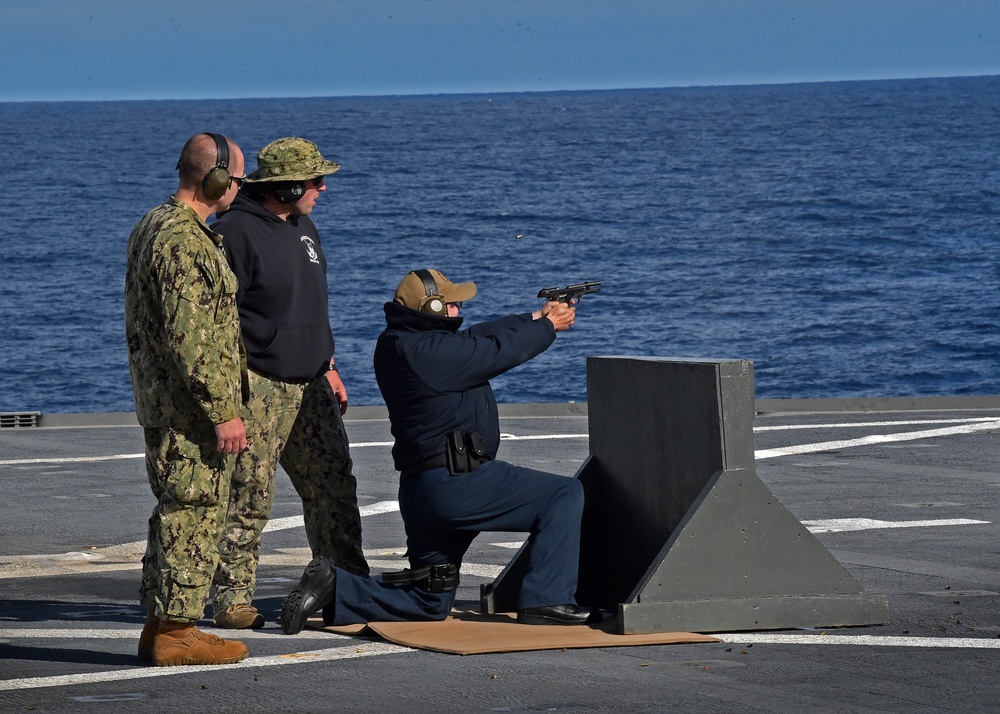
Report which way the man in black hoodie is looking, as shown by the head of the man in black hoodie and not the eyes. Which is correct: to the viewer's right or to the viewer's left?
to the viewer's right

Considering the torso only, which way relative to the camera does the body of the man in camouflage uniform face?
to the viewer's right

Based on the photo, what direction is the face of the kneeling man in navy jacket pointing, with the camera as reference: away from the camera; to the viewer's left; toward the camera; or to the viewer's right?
to the viewer's right

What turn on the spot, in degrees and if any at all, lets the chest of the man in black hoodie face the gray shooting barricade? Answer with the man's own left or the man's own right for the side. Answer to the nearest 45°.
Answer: approximately 45° to the man's own left

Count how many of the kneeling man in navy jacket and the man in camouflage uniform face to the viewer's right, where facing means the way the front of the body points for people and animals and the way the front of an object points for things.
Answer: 2

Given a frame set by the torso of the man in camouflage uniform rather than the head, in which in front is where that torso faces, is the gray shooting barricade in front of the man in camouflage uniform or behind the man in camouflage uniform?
in front

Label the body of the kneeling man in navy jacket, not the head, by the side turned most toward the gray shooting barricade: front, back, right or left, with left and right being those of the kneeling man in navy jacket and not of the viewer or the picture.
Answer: front

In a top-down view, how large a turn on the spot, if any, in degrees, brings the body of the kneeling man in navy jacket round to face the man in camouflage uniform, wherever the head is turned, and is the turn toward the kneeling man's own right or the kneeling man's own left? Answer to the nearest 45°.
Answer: approximately 135° to the kneeling man's own right

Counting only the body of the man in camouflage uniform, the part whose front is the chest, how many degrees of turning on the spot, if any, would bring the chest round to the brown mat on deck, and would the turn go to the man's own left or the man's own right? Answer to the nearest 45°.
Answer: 0° — they already face it

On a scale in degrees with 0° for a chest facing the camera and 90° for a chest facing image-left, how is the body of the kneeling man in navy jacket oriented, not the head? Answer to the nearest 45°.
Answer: approximately 270°

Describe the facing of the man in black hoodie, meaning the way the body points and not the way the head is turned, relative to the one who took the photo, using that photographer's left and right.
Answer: facing the viewer and to the right of the viewer

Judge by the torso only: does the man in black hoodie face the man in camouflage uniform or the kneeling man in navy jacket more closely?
the kneeling man in navy jacket

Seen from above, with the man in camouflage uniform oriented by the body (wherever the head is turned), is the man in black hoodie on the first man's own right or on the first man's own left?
on the first man's own left

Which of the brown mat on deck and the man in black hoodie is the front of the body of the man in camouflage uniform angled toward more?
the brown mat on deck
